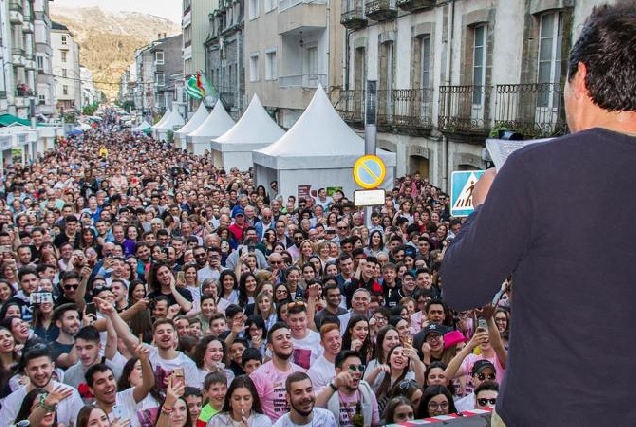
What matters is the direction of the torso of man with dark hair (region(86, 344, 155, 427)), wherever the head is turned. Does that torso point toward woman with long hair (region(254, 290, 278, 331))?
no

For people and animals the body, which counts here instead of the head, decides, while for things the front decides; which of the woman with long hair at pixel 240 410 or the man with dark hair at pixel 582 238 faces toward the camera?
the woman with long hair

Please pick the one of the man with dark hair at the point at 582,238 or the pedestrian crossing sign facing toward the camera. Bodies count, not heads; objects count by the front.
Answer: the pedestrian crossing sign

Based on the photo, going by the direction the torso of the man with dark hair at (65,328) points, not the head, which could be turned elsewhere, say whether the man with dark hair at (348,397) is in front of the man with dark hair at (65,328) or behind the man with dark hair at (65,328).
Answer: in front

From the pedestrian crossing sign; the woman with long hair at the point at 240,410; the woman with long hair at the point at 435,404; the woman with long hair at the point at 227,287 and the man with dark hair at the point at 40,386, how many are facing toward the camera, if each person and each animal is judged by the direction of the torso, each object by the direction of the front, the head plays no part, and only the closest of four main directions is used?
5

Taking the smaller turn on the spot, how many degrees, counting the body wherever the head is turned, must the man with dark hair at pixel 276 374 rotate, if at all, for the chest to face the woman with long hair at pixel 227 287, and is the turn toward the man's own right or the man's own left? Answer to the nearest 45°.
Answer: approximately 135° to the man's own left

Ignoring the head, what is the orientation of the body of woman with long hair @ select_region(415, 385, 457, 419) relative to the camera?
toward the camera

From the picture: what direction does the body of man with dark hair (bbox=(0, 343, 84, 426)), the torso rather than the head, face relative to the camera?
toward the camera

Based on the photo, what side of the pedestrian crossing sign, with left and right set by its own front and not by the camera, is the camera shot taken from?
front

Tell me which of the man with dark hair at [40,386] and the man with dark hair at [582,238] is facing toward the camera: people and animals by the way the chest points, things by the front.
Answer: the man with dark hair at [40,386]

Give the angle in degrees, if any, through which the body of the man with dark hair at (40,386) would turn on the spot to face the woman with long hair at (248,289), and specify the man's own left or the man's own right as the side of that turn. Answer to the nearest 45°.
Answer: approximately 135° to the man's own left

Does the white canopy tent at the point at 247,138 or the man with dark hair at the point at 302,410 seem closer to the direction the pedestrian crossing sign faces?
the man with dark hair

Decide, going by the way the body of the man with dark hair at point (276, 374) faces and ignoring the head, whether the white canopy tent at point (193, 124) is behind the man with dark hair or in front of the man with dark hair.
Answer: behind

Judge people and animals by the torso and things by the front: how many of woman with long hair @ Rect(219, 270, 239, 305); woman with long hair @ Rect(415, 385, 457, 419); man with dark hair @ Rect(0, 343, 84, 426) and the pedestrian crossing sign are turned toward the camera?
4

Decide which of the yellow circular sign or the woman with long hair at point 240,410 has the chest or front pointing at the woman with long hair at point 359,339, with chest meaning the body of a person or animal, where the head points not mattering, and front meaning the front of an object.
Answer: the yellow circular sign

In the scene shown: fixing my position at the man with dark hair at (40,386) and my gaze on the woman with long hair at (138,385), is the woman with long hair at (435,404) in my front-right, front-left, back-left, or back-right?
front-right

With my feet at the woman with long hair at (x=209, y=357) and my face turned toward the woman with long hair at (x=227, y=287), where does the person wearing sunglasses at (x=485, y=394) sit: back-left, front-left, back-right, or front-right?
back-right

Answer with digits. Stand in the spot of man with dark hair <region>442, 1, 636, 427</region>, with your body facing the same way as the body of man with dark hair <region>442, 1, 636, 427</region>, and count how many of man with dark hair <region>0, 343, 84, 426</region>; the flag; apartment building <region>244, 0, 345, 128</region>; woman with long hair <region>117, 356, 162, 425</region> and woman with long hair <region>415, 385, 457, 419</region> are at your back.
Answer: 0

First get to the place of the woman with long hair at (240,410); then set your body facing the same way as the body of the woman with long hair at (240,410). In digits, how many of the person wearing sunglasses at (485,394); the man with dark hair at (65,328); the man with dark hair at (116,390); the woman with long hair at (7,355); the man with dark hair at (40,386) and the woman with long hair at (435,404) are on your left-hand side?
2

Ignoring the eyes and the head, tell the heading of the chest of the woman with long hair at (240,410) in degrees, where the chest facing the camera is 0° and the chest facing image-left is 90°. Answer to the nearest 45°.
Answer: approximately 0°

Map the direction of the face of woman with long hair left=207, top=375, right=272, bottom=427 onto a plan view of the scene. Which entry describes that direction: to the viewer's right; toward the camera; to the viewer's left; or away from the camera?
toward the camera

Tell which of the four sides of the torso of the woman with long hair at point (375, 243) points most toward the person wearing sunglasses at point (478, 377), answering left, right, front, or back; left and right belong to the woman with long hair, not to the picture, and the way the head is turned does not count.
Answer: front

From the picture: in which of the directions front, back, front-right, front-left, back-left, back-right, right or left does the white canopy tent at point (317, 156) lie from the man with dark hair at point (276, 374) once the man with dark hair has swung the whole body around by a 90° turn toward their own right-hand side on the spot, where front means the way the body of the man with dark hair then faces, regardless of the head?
back-right
